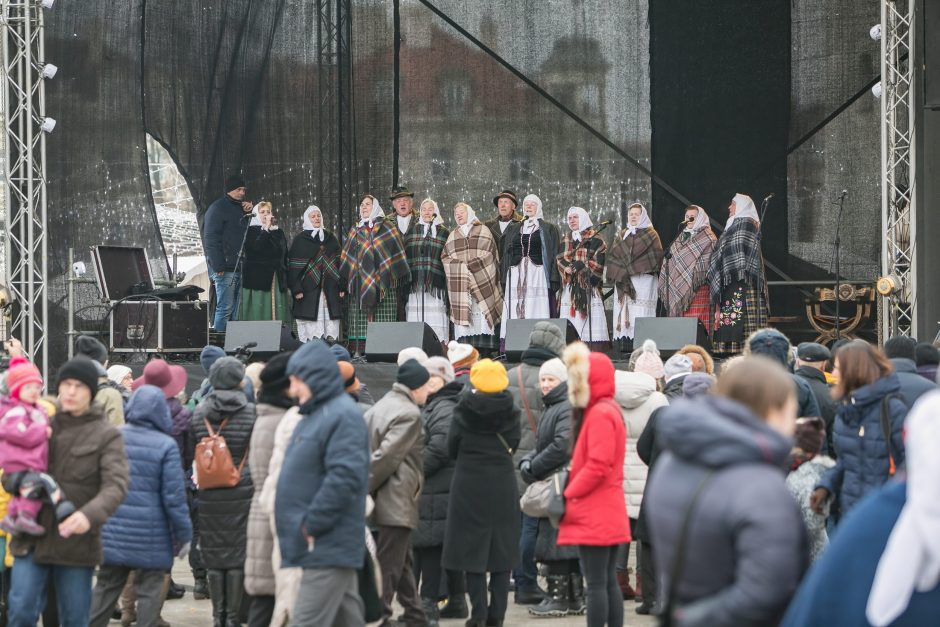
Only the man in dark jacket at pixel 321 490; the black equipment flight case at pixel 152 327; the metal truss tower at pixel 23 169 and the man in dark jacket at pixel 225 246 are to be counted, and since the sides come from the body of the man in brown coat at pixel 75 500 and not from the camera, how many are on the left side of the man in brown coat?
1

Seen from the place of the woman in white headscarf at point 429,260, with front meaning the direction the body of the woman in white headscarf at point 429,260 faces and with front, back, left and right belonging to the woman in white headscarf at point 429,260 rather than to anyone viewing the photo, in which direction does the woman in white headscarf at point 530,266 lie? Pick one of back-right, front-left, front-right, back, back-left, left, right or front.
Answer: left

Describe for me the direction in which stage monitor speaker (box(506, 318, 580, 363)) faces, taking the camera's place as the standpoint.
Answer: facing away from the viewer

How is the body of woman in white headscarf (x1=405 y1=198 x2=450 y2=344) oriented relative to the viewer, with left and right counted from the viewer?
facing the viewer

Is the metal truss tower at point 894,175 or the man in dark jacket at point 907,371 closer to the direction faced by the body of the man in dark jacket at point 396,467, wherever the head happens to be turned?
the metal truss tower

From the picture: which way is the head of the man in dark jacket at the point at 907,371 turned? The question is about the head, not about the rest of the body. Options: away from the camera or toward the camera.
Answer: away from the camera

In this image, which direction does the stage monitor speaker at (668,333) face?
away from the camera

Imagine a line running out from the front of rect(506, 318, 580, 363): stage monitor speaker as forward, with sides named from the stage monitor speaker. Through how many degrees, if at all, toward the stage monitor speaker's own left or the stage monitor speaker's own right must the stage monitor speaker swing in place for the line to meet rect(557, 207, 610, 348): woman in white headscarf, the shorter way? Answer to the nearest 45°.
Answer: approximately 45° to the stage monitor speaker's own right

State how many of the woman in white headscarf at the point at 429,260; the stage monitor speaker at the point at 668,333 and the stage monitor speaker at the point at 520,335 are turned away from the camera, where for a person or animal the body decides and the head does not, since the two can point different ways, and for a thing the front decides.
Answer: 2

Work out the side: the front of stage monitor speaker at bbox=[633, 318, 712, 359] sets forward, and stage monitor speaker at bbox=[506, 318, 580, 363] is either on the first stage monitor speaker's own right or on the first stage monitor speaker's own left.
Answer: on the first stage monitor speaker's own left

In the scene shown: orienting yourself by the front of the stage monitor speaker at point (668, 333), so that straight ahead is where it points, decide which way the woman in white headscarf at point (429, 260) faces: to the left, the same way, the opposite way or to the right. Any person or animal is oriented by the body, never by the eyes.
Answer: the opposite way

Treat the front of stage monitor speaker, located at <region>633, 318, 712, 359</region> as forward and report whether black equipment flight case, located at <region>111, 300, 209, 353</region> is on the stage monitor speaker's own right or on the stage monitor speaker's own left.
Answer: on the stage monitor speaker's own left

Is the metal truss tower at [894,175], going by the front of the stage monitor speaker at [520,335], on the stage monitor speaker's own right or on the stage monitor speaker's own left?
on the stage monitor speaker's own right

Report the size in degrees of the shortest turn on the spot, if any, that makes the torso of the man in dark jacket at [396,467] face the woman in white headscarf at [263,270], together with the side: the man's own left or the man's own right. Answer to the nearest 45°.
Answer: approximately 45° to the man's own left

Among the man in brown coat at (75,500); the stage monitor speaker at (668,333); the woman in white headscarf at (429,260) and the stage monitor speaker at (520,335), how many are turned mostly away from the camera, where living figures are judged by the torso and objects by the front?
2

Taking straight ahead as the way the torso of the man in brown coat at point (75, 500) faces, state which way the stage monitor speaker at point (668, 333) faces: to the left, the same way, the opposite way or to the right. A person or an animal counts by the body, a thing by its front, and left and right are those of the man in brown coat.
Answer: the opposite way

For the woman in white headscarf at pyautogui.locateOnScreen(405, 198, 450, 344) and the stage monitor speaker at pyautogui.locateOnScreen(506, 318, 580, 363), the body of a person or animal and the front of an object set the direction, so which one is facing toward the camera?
the woman in white headscarf
